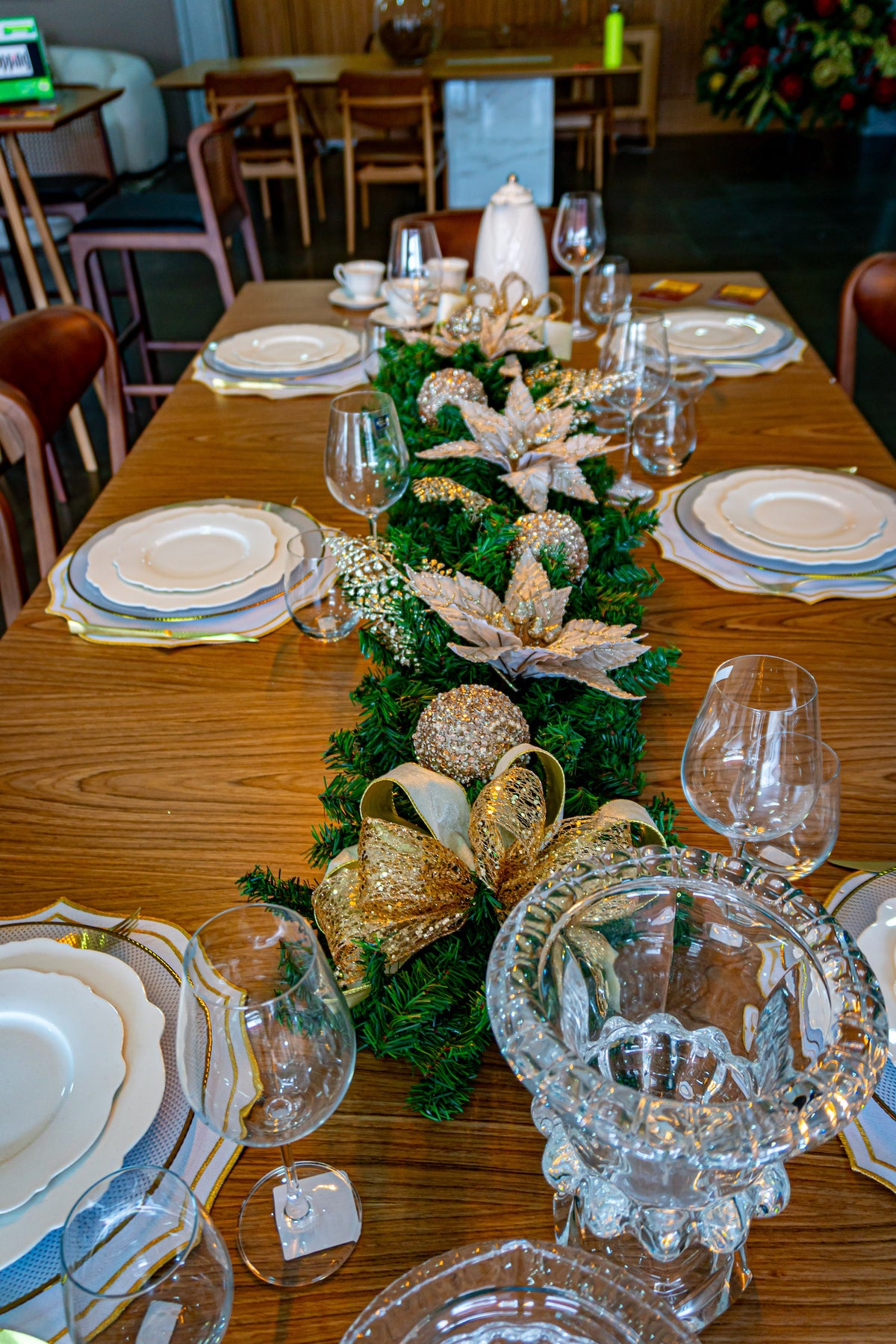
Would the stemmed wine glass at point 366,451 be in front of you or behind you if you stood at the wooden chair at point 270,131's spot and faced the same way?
behind

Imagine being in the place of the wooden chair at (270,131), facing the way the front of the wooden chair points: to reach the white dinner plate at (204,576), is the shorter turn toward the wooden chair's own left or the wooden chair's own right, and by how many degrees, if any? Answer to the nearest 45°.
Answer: approximately 180°

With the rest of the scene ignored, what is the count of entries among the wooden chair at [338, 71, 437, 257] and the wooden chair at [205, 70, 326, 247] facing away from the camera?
2

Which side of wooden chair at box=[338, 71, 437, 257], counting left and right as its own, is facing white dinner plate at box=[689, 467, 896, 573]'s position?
back

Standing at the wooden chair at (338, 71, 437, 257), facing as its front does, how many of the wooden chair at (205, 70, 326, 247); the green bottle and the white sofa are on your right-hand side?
1

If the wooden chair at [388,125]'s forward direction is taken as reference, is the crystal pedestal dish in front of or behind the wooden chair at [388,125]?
behind

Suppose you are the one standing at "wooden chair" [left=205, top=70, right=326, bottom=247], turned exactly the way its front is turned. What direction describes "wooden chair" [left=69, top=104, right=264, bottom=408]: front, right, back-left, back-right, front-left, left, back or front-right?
back

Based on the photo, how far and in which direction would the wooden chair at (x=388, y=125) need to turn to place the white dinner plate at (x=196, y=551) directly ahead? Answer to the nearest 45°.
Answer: approximately 180°

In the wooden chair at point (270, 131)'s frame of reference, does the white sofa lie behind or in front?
in front

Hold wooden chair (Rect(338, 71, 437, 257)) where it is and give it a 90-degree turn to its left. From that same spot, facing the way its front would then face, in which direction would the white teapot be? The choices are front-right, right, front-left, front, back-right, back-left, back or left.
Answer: left

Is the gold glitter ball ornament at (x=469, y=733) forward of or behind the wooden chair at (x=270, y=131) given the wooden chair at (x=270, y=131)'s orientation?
behind

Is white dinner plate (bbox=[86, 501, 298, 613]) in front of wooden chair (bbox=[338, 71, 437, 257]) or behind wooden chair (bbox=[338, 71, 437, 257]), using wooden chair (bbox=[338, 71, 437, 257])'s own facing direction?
behind

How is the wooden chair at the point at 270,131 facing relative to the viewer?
away from the camera

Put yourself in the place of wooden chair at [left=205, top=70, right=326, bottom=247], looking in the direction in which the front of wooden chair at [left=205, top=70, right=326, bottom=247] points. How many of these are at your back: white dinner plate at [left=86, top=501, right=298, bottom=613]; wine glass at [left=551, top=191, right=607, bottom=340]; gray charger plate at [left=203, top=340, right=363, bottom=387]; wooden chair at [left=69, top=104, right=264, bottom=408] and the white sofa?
4

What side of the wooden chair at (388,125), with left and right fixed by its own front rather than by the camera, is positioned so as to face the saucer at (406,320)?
back

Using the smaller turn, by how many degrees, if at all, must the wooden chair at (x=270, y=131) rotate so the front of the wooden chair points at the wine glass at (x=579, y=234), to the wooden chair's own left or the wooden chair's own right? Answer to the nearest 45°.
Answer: approximately 180°

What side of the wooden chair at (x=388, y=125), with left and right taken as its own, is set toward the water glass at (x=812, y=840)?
back

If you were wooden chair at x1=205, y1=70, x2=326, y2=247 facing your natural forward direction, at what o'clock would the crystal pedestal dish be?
The crystal pedestal dish is roughly at 6 o'clock from the wooden chair.

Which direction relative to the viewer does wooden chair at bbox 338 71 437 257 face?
away from the camera
